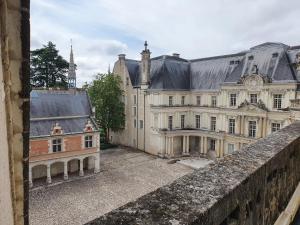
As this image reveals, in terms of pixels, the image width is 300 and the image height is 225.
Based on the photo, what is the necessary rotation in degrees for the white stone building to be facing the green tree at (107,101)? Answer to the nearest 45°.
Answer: approximately 45° to its right

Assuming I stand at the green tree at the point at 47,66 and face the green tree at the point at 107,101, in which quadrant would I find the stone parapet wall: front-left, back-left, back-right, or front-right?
front-right

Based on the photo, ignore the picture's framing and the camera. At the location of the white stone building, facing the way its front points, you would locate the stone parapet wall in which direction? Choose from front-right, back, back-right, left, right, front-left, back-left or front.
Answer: front-left

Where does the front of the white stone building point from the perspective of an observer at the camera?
facing the viewer and to the left of the viewer

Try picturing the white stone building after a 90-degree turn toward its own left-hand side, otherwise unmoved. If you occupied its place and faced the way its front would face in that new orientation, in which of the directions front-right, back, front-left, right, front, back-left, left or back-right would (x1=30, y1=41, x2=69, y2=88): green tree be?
back-right

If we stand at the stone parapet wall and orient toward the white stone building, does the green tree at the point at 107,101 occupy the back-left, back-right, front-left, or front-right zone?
front-left

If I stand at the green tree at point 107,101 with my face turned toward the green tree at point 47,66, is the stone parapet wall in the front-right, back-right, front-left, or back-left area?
back-left

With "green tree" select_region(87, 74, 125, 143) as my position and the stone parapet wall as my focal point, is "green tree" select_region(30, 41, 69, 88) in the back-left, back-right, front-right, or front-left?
back-right
